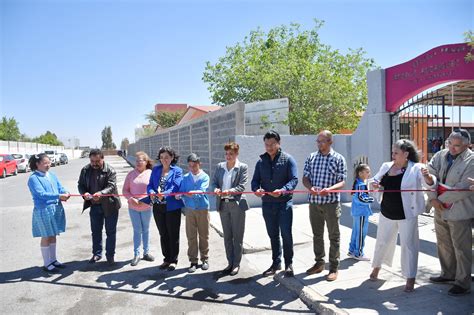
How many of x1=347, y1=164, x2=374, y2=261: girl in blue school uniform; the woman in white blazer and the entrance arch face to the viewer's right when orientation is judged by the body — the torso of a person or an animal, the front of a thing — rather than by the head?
1

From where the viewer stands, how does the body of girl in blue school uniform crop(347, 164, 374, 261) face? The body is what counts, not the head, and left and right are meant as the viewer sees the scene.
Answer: facing to the right of the viewer

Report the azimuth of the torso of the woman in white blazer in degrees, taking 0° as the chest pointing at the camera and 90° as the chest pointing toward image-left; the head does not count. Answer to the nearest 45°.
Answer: approximately 45°

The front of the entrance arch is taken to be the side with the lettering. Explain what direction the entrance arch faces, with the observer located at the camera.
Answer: facing the viewer and to the left of the viewer

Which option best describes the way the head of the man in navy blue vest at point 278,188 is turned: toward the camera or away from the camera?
toward the camera

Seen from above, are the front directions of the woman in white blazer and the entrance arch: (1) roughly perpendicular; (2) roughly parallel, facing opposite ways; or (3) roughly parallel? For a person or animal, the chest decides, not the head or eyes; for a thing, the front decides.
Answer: roughly parallel

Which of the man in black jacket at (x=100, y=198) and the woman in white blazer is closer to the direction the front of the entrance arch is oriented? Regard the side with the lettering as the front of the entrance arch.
the man in black jacket

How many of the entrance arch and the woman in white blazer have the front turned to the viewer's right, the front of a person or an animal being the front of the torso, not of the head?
0

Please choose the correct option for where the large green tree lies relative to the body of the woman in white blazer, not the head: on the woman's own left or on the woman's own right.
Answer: on the woman's own right

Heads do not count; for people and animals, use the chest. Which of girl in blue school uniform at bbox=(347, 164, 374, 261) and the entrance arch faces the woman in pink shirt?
the entrance arch

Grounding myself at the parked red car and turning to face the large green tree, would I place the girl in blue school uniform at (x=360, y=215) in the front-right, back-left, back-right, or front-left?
front-right

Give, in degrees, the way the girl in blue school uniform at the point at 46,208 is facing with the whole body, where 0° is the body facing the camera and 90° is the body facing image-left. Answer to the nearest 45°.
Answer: approximately 315°

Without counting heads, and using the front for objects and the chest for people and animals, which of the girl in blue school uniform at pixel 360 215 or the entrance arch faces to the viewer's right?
the girl in blue school uniform
